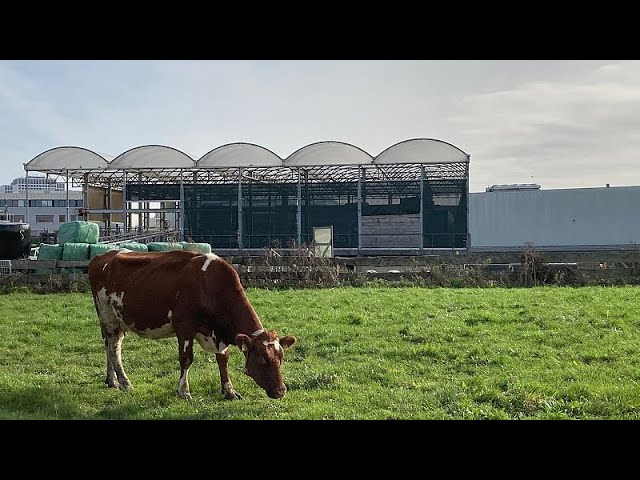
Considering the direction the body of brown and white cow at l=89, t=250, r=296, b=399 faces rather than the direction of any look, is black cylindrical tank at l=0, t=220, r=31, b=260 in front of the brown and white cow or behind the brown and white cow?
behind

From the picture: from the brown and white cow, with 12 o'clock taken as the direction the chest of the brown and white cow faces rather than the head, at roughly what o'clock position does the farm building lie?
The farm building is roughly at 8 o'clock from the brown and white cow.

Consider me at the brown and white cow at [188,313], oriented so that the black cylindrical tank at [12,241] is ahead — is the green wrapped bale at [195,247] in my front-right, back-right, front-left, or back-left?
front-right

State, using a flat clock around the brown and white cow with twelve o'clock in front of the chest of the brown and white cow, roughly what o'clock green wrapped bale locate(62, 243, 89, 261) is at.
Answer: The green wrapped bale is roughly at 7 o'clock from the brown and white cow.

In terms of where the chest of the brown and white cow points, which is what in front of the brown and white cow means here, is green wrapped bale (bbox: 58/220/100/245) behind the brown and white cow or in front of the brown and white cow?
behind

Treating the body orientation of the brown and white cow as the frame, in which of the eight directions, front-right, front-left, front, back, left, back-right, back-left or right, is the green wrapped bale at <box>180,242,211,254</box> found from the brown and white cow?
back-left

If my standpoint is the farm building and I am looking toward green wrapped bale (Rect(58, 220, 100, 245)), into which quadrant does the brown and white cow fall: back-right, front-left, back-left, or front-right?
front-left

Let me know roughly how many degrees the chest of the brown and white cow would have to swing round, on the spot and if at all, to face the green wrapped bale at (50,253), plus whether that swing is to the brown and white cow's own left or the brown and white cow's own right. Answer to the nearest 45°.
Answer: approximately 135° to the brown and white cow's own left

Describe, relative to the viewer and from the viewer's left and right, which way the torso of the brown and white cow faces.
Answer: facing the viewer and to the right of the viewer
